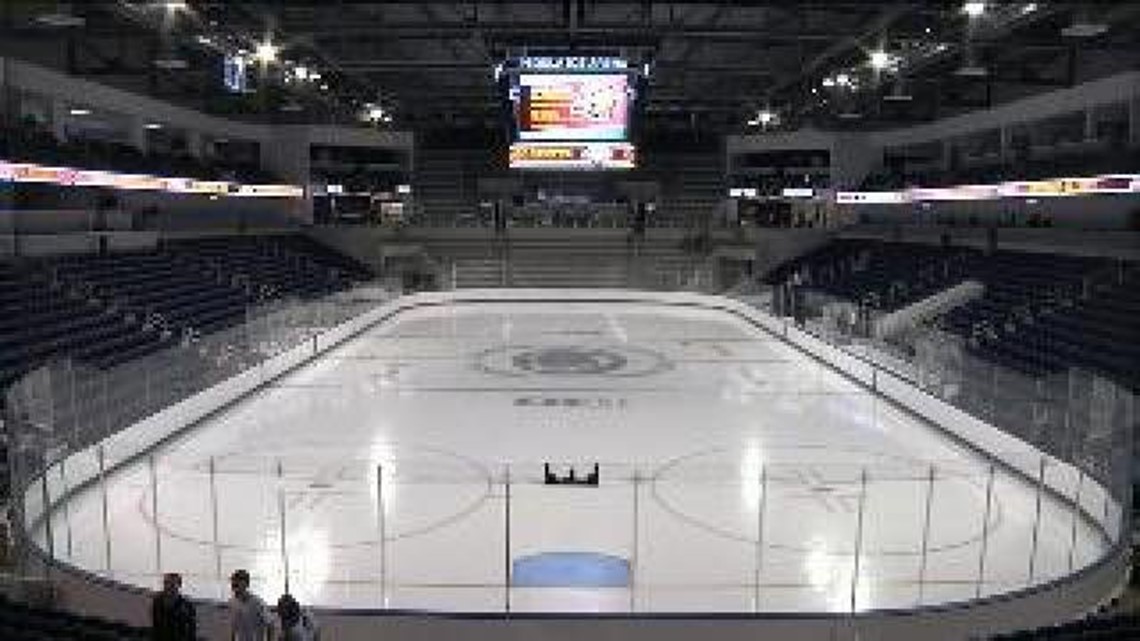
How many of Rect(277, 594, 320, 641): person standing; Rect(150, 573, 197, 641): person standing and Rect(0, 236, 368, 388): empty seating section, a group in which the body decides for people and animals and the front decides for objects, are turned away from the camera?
2

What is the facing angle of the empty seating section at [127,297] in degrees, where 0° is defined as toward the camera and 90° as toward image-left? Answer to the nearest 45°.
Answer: approximately 315°

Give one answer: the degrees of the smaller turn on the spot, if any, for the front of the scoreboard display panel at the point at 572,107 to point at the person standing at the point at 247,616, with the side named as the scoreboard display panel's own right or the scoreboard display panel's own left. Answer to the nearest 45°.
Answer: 0° — it already faces them

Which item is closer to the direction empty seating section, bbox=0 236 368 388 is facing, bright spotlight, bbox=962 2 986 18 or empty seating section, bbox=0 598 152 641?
the bright spotlight

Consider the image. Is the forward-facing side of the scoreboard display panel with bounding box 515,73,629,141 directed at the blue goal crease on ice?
yes

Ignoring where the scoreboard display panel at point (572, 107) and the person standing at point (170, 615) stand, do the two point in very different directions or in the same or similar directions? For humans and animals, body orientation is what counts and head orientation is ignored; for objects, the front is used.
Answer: very different directions

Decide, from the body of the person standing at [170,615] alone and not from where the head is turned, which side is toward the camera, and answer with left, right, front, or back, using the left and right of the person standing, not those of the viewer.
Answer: back

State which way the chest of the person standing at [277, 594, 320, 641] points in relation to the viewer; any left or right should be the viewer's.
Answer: facing away from the viewer

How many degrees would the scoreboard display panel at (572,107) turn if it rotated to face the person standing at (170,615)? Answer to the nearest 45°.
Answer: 0° — it already faces them

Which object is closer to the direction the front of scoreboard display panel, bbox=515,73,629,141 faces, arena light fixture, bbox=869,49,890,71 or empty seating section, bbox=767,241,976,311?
the arena light fixture
